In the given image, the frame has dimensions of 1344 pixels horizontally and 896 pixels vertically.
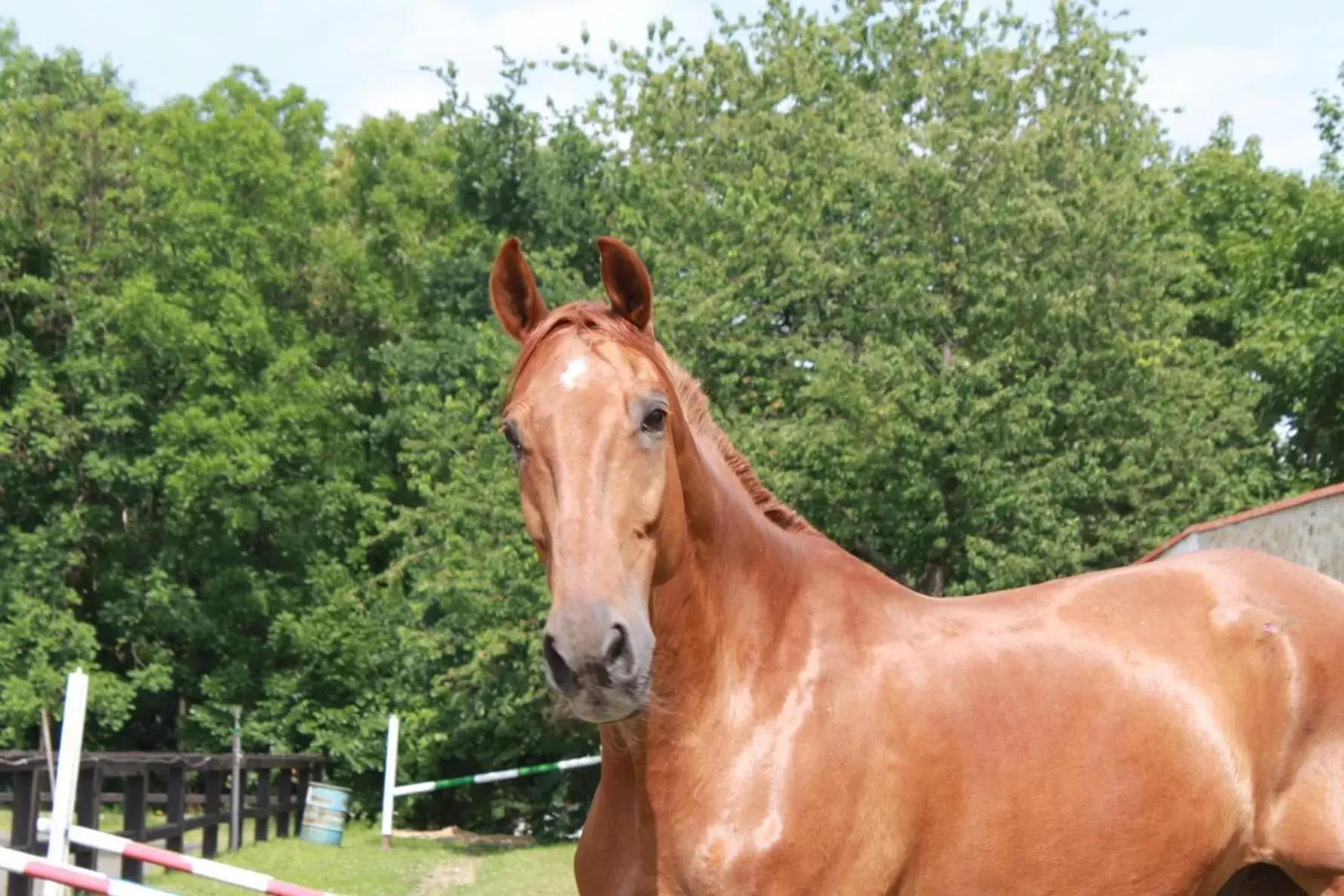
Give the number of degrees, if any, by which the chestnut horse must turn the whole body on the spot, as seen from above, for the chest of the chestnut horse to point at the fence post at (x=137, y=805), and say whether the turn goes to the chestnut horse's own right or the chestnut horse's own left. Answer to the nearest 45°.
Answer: approximately 90° to the chestnut horse's own right

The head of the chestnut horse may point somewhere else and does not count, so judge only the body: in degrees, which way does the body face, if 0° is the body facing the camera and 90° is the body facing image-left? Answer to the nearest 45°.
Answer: approximately 45°

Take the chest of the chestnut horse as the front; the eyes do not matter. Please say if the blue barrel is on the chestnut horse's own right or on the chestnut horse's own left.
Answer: on the chestnut horse's own right

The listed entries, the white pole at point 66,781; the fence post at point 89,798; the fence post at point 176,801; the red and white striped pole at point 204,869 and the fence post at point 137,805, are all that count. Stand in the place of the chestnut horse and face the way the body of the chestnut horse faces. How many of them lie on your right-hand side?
5

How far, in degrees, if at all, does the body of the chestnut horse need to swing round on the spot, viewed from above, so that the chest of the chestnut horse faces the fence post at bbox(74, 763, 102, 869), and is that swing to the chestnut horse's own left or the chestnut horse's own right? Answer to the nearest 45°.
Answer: approximately 90° to the chestnut horse's own right

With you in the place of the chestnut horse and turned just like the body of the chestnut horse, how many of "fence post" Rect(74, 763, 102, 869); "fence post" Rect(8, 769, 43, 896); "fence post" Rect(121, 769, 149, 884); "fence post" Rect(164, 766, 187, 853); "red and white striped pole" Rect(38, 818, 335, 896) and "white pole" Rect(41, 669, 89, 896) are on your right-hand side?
6

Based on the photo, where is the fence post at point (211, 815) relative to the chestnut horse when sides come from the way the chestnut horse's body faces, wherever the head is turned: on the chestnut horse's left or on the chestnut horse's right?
on the chestnut horse's right

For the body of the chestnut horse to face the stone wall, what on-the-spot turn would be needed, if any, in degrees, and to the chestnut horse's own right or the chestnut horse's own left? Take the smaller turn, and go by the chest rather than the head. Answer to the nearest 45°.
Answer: approximately 180°
